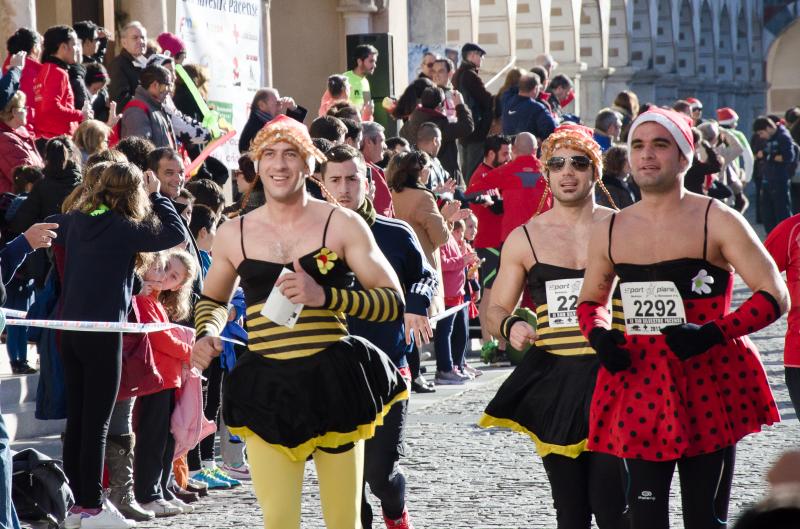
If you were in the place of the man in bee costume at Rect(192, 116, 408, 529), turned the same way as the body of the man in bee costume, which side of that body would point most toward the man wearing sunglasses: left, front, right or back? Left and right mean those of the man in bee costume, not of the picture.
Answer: left

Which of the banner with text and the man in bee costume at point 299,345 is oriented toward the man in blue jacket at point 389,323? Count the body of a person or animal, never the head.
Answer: the banner with text

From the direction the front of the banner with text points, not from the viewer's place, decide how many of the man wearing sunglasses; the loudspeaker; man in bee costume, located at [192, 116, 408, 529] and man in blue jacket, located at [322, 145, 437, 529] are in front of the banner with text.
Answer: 3

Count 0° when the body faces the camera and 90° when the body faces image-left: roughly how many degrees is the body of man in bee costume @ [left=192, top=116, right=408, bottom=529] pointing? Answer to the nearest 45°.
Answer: approximately 0°

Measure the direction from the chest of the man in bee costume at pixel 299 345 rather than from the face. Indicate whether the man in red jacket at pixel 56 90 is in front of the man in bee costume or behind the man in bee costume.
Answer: behind

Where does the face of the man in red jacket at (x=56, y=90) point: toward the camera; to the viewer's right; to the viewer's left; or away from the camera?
to the viewer's right

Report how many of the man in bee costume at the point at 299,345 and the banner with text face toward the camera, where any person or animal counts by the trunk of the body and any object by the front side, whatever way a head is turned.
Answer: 2
